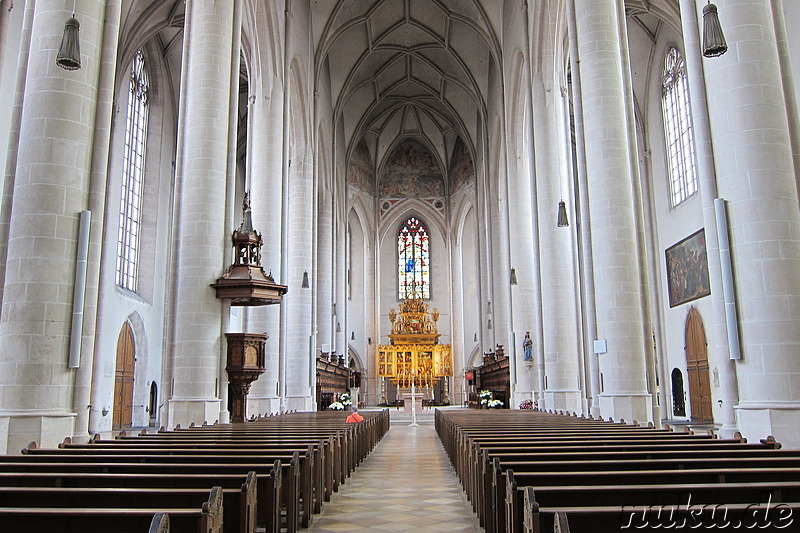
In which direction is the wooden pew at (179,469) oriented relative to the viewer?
away from the camera

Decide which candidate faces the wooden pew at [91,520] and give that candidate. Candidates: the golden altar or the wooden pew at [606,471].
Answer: the golden altar

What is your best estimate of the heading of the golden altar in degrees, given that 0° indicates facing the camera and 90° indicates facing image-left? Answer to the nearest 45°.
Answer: approximately 0°

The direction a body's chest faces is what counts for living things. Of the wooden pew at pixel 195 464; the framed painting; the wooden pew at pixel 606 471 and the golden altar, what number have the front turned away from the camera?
2

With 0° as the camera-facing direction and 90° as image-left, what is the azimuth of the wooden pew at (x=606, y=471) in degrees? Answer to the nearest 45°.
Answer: approximately 180°

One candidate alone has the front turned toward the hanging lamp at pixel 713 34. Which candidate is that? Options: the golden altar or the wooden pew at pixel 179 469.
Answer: the golden altar

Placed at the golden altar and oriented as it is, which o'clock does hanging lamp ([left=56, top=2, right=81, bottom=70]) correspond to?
The hanging lamp is roughly at 12 o'clock from the golden altar.

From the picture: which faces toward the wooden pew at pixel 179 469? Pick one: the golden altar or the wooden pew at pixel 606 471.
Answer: the golden altar

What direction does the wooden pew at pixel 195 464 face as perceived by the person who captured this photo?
facing away from the viewer
